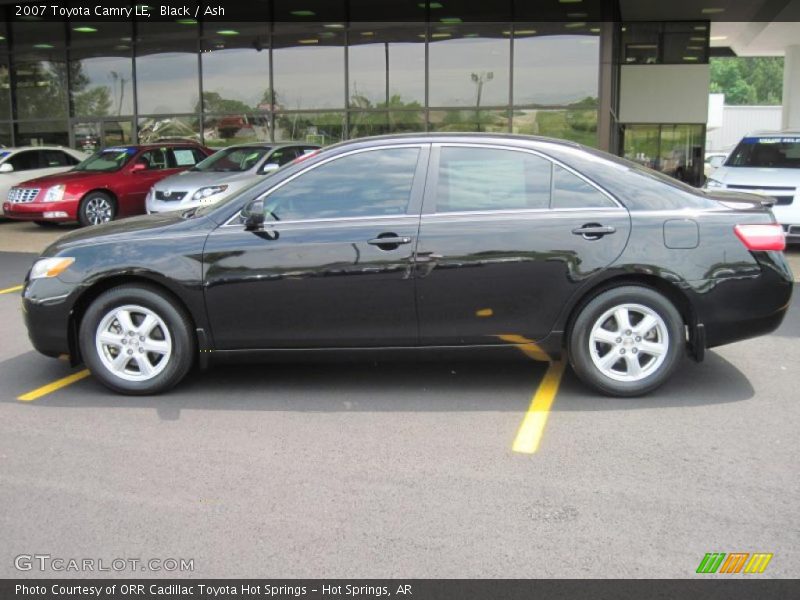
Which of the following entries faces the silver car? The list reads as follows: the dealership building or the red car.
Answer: the dealership building

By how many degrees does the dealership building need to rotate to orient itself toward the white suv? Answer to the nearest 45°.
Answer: approximately 45° to its left

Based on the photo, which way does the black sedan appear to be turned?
to the viewer's left

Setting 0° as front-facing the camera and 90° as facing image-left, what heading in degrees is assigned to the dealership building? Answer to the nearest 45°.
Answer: approximately 0°

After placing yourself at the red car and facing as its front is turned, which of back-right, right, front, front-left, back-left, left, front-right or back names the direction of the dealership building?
back

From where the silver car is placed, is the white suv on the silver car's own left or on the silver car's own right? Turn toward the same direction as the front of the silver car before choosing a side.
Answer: on the silver car's own left

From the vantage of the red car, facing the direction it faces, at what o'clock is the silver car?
The silver car is roughly at 9 o'clock from the red car.

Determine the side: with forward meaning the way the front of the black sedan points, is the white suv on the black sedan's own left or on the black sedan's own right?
on the black sedan's own right

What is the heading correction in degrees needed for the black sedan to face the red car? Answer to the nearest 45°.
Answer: approximately 45° to its right

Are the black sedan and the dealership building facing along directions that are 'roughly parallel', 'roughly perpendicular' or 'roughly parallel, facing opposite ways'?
roughly perpendicular

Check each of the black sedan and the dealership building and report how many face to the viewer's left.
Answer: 1

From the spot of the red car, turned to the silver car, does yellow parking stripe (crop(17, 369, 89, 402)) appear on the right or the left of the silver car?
right
